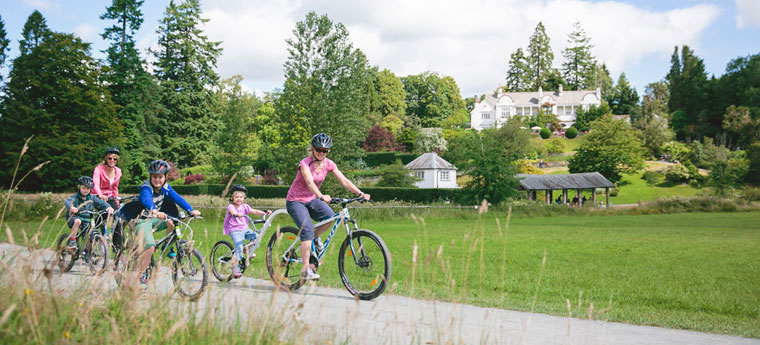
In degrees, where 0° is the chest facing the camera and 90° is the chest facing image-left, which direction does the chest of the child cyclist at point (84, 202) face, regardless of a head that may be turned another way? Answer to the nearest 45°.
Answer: approximately 315°

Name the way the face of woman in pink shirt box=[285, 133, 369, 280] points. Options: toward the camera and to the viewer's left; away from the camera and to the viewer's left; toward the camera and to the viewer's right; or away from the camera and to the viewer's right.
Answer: toward the camera and to the viewer's right

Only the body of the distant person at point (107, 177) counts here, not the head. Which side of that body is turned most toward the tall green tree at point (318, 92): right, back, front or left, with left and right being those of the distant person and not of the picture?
left

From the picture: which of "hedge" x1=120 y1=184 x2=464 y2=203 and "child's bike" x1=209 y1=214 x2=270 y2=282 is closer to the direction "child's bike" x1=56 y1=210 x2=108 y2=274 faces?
the child's bike

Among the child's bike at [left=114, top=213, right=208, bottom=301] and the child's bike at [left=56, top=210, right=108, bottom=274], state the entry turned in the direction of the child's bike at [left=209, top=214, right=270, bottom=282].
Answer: the child's bike at [left=56, top=210, right=108, bottom=274]

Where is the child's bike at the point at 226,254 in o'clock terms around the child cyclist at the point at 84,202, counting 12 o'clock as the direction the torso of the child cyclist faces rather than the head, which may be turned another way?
The child's bike is roughly at 12 o'clock from the child cyclist.

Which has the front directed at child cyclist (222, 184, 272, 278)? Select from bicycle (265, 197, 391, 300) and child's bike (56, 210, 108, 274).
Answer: the child's bike

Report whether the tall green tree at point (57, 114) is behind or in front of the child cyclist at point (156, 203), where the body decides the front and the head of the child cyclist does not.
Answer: behind

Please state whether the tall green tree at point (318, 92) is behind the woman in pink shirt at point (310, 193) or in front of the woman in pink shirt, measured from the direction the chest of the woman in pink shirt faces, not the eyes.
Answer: behind
